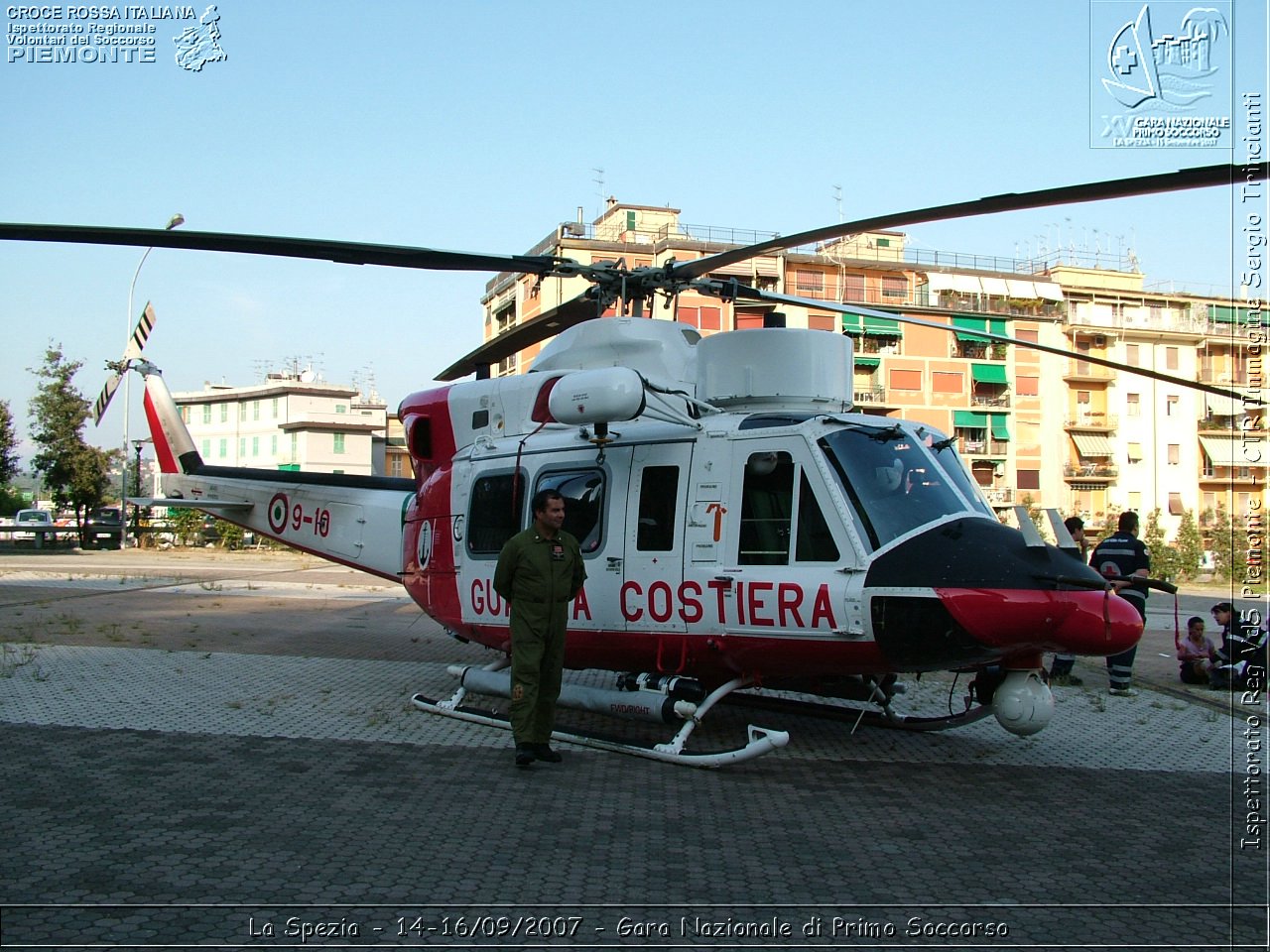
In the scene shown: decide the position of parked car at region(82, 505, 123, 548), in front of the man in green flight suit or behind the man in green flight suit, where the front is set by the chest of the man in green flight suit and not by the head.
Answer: behind

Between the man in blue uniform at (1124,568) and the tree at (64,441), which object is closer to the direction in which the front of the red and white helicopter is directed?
the man in blue uniform

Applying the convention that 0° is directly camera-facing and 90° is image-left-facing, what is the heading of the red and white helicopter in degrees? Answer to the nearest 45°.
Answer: approximately 315°

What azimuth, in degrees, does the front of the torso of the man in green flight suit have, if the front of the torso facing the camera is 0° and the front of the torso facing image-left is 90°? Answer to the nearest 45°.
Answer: approximately 315°

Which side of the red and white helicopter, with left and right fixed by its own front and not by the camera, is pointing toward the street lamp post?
back

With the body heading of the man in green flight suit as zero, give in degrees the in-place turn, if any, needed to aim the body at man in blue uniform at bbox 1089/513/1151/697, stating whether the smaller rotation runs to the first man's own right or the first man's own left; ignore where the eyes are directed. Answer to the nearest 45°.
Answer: approximately 90° to the first man's own left

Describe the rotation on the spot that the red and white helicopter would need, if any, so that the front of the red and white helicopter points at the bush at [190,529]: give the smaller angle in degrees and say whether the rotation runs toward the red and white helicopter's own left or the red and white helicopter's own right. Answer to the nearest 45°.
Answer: approximately 180°

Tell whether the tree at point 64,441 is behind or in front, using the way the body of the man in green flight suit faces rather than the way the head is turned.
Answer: behind

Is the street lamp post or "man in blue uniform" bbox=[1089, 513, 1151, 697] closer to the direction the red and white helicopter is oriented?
the man in blue uniform
